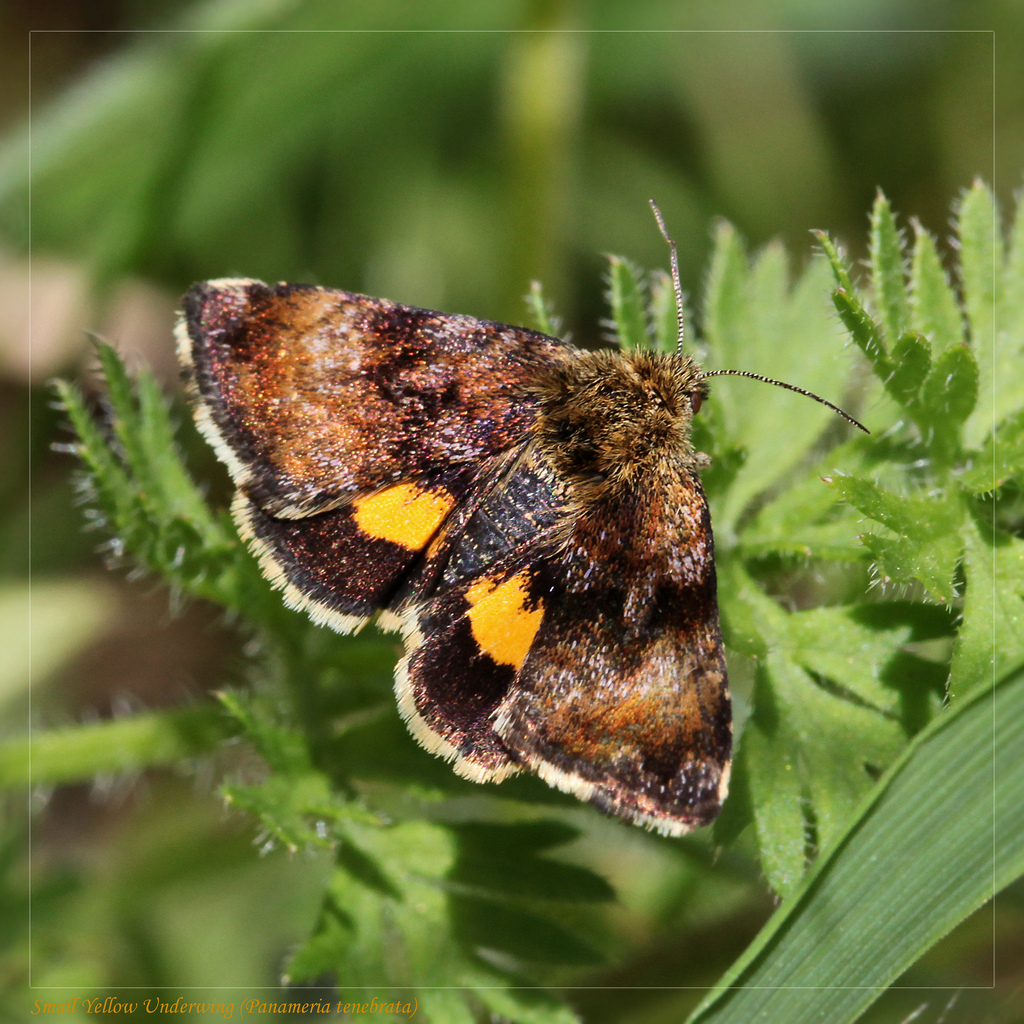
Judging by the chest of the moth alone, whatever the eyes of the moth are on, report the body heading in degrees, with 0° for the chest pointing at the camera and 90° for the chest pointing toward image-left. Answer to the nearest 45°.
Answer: approximately 225°
